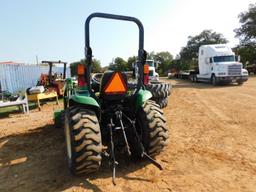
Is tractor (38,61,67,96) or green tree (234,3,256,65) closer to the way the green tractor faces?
the tractor

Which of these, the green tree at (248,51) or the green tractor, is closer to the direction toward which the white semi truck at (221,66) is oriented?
the green tractor

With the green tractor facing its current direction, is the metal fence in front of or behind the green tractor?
in front

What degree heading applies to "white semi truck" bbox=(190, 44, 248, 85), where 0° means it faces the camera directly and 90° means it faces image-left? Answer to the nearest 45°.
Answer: approximately 315°

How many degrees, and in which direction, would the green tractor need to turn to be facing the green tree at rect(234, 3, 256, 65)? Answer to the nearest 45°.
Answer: approximately 90° to its right

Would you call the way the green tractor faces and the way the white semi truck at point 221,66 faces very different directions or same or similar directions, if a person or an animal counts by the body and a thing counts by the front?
very different directions

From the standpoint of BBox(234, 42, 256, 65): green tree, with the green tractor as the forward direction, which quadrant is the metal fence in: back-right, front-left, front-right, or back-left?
front-right

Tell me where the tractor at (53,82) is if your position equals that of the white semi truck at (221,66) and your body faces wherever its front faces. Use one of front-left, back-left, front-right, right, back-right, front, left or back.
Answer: right

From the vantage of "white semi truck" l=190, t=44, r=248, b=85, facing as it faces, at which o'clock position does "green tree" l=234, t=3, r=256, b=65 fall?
The green tree is roughly at 8 o'clock from the white semi truck.

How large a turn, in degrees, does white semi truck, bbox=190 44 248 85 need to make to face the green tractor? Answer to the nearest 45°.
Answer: approximately 45° to its right

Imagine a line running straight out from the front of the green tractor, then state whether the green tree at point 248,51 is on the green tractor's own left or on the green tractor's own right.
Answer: on the green tractor's own right

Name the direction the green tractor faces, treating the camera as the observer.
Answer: facing away from the viewer and to the left of the viewer
